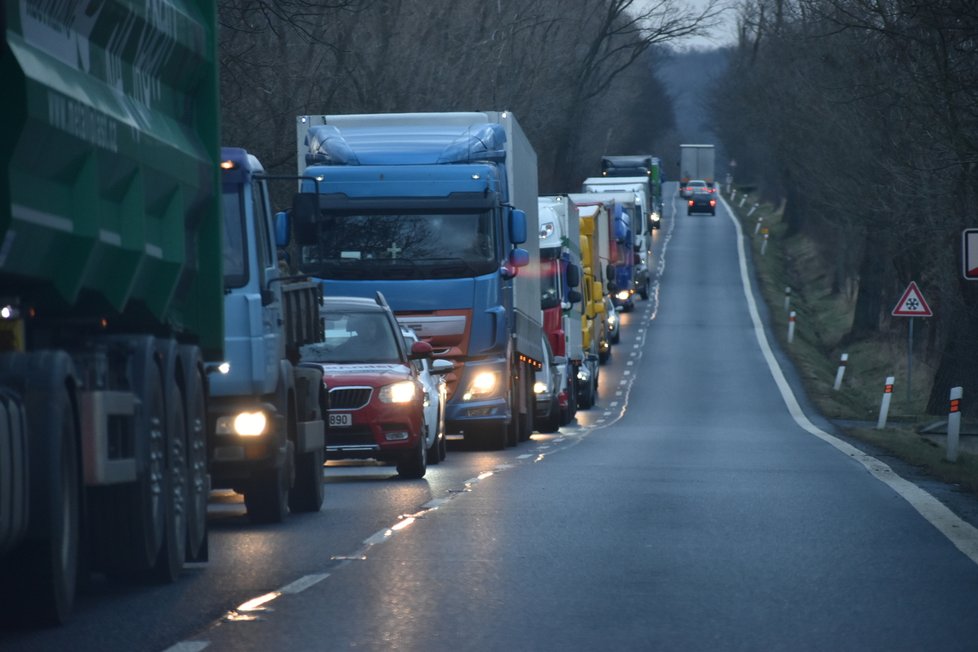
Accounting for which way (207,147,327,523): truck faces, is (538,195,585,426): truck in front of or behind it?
behind

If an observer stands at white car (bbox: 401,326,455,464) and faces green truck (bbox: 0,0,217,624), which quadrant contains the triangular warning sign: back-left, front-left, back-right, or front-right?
back-left

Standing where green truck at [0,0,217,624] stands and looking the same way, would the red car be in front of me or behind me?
behind

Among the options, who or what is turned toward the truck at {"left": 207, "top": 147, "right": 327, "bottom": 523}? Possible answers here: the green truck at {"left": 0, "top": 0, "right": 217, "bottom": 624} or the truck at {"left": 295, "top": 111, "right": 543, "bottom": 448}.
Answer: the truck at {"left": 295, "top": 111, "right": 543, "bottom": 448}

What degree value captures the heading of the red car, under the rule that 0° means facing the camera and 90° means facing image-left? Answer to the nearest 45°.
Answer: approximately 0°

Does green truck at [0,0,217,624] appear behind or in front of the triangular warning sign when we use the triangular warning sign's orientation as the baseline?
in front

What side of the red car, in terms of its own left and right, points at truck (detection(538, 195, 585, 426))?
back

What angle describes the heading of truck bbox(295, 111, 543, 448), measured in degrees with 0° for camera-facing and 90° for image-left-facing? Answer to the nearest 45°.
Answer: approximately 0°

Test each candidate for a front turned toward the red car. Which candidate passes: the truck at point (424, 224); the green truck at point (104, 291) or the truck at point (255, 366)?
the truck at point (424, 224)

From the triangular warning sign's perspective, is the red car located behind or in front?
in front

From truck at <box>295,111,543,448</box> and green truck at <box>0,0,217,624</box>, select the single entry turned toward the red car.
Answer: the truck

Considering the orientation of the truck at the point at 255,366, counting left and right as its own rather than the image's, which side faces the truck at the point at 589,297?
back

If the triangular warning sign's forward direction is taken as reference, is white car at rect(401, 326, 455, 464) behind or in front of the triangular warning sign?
in front
